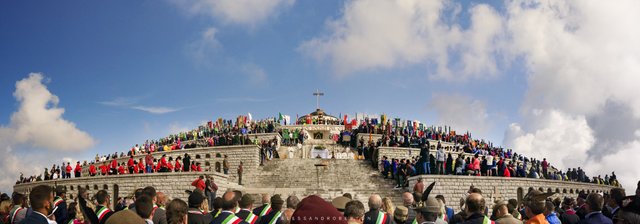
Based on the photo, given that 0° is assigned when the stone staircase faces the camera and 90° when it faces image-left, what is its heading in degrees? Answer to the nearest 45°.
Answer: approximately 0°

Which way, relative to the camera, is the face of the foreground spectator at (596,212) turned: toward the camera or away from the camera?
away from the camera

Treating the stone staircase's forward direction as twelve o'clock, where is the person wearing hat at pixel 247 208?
The person wearing hat is roughly at 12 o'clock from the stone staircase.

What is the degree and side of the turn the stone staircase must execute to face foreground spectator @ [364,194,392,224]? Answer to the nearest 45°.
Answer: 0° — it already faces them

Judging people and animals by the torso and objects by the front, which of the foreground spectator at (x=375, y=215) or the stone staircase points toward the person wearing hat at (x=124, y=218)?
the stone staircase

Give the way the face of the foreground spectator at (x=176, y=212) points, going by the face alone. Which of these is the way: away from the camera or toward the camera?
away from the camera

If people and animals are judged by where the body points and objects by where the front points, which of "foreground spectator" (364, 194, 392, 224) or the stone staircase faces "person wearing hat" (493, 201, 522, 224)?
the stone staircase

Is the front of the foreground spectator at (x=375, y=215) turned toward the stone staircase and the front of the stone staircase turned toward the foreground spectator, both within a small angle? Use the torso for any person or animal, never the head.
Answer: yes

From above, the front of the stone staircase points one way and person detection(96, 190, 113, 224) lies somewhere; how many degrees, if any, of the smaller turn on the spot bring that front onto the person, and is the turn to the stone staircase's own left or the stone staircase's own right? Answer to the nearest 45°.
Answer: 0° — it already faces them

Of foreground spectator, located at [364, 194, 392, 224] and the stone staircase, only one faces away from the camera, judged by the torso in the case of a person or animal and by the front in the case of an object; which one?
the foreground spectator

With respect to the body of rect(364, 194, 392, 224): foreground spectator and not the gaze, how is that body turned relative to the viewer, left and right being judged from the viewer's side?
facing away from the viewer

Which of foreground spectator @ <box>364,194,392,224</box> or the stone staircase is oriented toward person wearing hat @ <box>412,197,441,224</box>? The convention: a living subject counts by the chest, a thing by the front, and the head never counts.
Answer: the stone staircase

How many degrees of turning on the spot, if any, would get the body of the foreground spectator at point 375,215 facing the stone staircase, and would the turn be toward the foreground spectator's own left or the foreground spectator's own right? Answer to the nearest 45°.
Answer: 0° — they already face it

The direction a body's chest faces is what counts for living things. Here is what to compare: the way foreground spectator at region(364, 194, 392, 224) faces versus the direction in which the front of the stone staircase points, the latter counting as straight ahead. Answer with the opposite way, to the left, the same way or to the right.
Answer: the opposite way

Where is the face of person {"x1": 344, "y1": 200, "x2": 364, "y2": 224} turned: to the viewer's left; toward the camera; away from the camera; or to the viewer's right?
away from the camera

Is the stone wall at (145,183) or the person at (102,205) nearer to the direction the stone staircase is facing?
the person

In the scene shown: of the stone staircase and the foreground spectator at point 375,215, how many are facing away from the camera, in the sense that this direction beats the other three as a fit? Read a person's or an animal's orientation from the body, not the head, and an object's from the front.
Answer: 1
